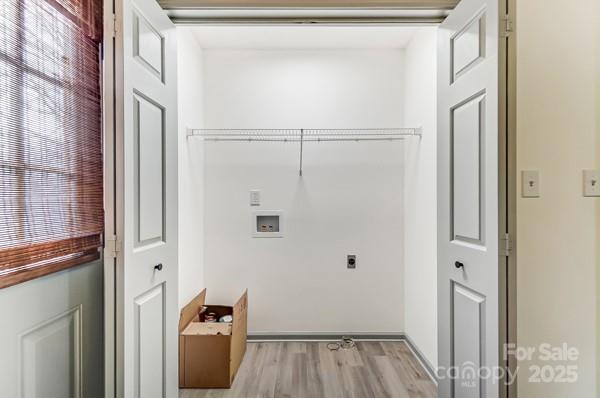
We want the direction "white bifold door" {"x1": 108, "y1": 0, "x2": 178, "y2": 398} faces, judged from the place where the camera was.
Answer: facing the viewer and to the right of the viewer

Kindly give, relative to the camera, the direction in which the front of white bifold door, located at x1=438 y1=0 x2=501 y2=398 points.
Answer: facing the viewer and to the left of the viewer

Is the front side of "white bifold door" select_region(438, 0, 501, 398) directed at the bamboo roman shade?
yes

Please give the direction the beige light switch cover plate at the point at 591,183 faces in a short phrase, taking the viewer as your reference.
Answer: facing the viewer

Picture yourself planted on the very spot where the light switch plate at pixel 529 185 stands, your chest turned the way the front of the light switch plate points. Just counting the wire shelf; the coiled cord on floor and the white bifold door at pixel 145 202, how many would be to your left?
0

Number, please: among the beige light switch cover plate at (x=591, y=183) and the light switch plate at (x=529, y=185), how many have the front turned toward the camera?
2

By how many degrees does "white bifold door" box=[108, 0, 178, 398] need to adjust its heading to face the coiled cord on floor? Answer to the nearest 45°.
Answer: approximately 90° to its left

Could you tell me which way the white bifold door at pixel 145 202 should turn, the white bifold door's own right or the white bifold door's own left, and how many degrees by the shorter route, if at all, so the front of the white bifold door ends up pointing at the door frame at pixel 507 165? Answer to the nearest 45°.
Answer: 0° — it already faces it

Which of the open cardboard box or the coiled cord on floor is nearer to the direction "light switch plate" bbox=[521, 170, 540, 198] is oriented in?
the open cardboard box

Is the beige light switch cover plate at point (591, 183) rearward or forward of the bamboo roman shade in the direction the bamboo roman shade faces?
forward

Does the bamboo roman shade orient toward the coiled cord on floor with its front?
no

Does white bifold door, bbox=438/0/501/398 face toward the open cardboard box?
no
